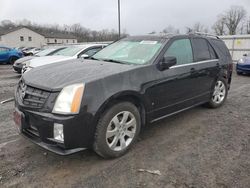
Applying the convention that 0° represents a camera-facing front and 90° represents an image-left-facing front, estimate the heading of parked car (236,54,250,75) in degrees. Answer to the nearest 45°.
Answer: approximately 45°

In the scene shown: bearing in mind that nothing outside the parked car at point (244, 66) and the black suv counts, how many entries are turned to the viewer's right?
0

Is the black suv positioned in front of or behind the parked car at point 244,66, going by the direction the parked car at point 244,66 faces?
in front

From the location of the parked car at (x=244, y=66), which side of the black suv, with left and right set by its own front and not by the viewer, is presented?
back

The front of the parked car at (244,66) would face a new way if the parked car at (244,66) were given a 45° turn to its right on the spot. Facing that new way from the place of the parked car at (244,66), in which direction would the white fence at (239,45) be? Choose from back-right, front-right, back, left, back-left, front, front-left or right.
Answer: right

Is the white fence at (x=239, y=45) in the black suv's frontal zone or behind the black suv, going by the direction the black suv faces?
behind

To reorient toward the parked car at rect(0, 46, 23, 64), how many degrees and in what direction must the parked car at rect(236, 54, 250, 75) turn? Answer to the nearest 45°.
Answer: approximately 45° to its right

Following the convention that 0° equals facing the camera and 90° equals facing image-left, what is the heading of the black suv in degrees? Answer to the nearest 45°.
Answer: approximately 45°

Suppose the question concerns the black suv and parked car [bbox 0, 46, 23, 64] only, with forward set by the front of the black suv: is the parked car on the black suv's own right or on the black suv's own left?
on the black suv's own right
